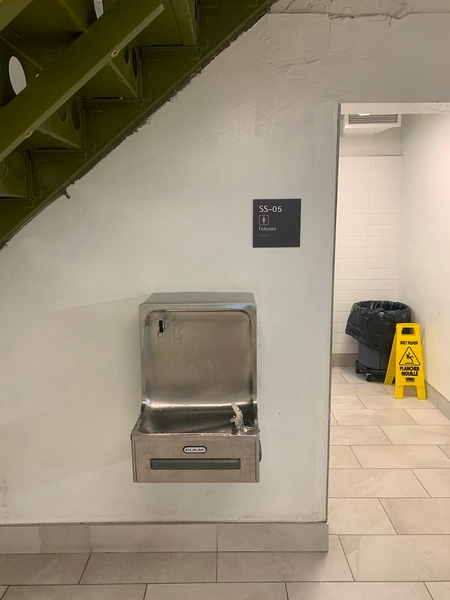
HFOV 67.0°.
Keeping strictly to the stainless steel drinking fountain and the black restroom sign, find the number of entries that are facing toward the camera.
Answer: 2

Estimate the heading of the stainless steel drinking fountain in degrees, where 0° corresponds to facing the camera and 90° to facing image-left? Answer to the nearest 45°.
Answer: approximately 0°

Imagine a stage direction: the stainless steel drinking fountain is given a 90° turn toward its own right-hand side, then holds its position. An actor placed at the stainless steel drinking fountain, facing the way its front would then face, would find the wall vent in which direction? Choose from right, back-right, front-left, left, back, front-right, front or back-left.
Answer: back-right

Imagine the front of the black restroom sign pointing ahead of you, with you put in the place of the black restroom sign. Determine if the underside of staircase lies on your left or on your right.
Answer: on your right

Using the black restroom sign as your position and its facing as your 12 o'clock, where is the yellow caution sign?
The yellow caution sign is roughly at 7 o'clock from the black restroom sign.
